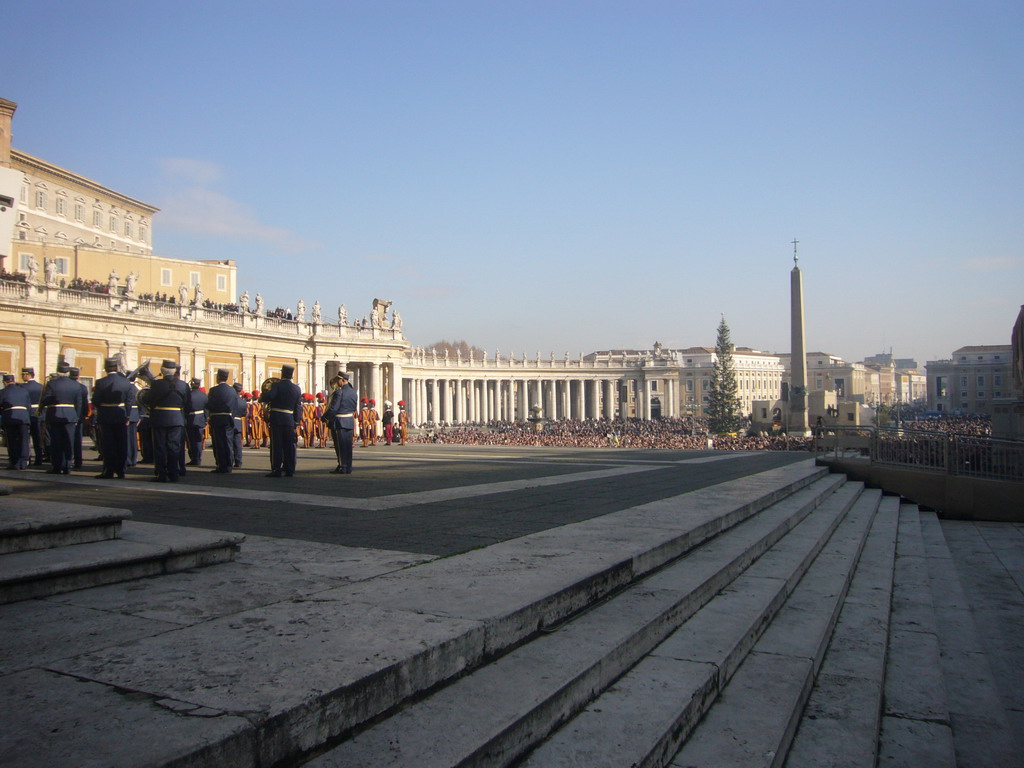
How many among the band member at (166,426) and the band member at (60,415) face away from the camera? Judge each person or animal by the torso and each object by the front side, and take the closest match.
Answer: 2

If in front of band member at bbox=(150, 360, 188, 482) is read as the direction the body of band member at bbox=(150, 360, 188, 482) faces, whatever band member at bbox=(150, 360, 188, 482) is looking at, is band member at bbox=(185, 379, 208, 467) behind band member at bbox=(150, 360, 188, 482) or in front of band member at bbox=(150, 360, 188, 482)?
in front

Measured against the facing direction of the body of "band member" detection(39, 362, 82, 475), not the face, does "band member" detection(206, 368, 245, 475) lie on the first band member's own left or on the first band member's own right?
on the first band member's own right

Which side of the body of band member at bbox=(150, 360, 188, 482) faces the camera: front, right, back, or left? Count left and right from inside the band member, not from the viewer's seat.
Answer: back
